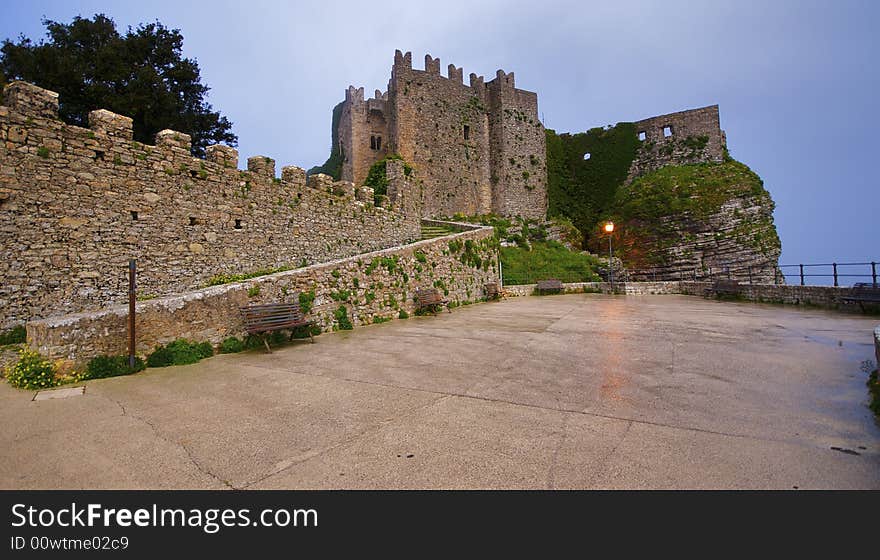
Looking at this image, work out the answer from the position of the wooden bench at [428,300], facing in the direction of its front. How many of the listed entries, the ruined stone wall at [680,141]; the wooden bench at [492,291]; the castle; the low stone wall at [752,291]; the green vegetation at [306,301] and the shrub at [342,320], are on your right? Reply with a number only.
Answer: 2

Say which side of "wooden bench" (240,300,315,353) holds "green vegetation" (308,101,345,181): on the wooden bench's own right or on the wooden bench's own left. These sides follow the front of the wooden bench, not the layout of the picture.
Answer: on the wooden bench's own left

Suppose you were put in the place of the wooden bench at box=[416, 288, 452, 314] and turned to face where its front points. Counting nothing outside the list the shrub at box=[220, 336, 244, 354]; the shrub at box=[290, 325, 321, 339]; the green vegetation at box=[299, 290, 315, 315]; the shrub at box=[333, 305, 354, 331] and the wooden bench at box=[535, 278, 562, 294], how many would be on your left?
1

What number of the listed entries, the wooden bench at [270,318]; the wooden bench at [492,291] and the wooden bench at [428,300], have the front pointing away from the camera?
0

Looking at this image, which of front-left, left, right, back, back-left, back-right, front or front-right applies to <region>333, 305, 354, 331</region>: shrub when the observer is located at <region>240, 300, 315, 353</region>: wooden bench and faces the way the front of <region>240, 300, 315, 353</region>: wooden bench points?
left

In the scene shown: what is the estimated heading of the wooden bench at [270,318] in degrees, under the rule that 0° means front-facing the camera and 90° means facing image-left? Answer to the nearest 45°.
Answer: approximately 315°

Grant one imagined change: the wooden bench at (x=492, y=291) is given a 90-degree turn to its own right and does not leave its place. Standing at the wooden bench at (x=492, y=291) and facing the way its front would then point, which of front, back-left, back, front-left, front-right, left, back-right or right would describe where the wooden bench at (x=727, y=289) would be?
back-left

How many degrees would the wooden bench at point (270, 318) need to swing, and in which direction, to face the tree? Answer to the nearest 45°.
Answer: approximately 180°

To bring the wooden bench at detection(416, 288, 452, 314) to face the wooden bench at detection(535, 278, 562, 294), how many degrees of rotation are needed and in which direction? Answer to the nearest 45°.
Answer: approximately 90° to its left

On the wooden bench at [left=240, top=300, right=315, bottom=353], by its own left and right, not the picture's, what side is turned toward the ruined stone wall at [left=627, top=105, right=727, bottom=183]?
left

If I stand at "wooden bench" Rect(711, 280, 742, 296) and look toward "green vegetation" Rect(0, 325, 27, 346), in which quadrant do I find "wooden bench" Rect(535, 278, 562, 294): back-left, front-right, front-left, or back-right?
front-right
